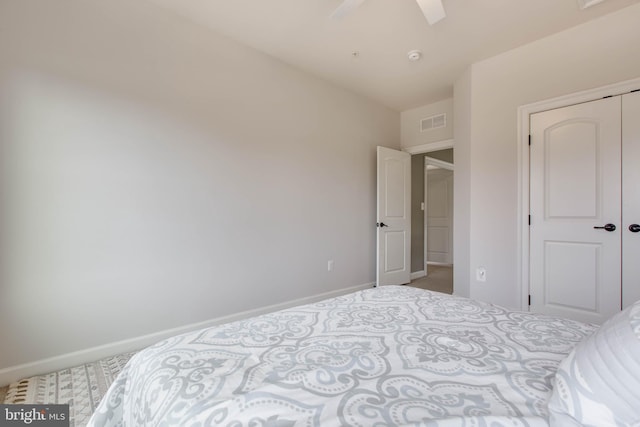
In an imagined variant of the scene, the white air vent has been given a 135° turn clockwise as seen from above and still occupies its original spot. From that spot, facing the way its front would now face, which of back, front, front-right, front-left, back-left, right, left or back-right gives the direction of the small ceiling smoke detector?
back

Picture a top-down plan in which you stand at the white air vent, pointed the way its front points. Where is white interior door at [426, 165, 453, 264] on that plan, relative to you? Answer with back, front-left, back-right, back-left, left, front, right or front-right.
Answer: back-right

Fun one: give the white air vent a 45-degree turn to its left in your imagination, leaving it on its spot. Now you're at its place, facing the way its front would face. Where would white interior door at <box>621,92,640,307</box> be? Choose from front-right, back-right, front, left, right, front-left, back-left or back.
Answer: front-left

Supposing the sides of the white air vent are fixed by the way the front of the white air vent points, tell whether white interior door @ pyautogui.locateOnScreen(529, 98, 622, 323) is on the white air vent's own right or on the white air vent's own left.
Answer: on the white air vent's own left

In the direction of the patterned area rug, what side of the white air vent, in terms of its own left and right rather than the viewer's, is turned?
front

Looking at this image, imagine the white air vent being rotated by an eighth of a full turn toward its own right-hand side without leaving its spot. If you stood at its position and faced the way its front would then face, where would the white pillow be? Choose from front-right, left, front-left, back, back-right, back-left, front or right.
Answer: left

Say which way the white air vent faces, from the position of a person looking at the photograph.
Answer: facing the viewer and to the left of the viewer

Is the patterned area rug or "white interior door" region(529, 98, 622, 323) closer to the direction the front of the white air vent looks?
the patterned area rug
